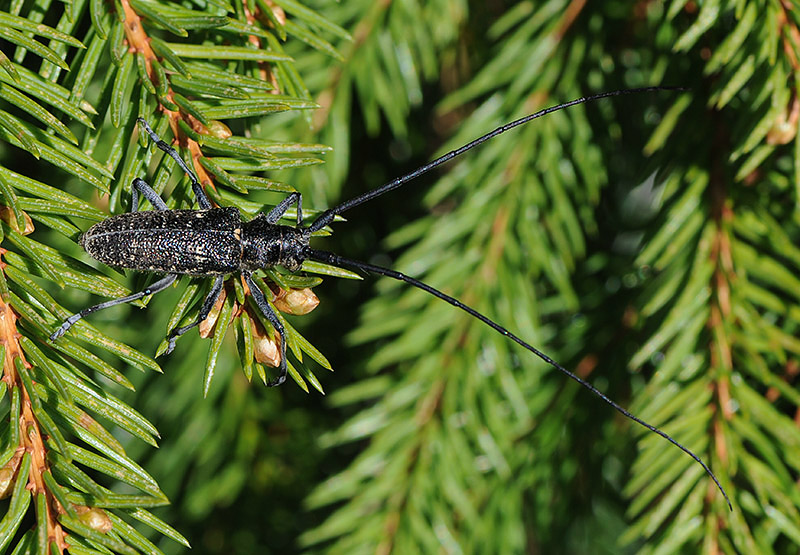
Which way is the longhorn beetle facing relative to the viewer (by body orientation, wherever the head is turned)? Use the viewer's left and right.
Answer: facing to the right of the viewer
